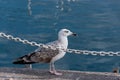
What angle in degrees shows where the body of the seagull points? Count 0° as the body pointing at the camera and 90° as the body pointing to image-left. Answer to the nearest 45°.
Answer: approximately 270°
